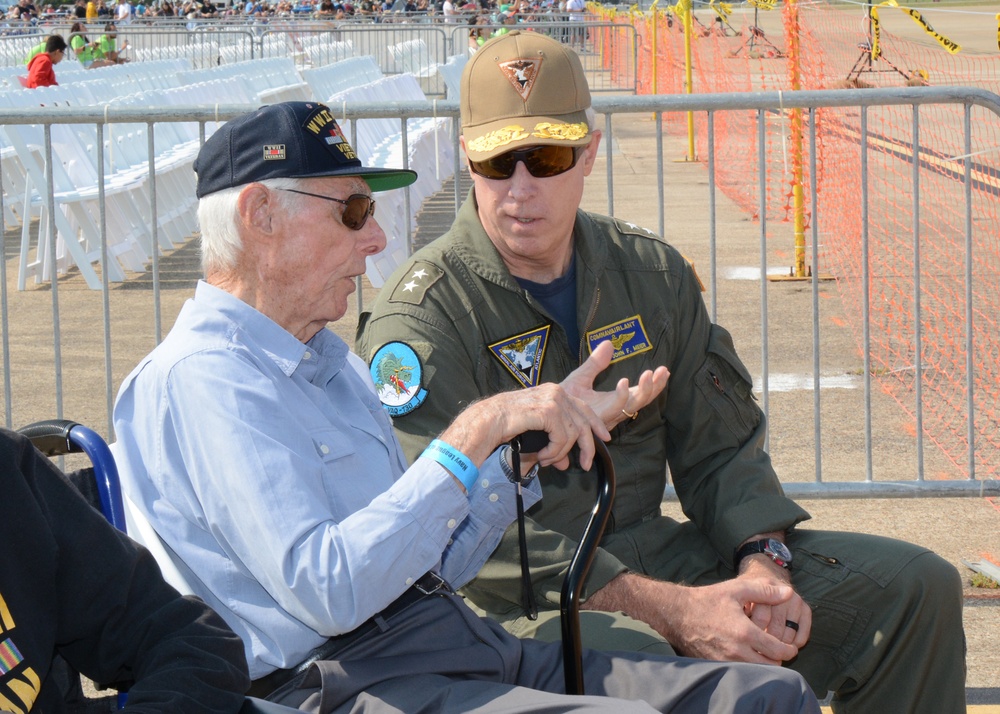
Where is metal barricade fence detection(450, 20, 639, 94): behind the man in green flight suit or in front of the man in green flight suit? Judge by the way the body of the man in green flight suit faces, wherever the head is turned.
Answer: behind

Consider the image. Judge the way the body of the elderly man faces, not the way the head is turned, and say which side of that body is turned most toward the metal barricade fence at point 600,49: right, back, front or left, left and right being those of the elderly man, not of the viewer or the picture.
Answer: left

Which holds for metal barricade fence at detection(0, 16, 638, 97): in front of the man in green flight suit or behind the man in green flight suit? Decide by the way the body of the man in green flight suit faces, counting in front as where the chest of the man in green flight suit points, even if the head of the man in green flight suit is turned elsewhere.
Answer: behind

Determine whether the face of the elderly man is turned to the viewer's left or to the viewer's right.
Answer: to the viewer's right

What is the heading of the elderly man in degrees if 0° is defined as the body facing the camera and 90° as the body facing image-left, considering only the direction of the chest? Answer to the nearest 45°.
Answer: approximately 270°

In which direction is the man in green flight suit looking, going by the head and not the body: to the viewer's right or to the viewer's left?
to the viewer's left

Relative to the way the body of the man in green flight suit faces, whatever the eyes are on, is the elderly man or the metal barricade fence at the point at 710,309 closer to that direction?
the elderly man
